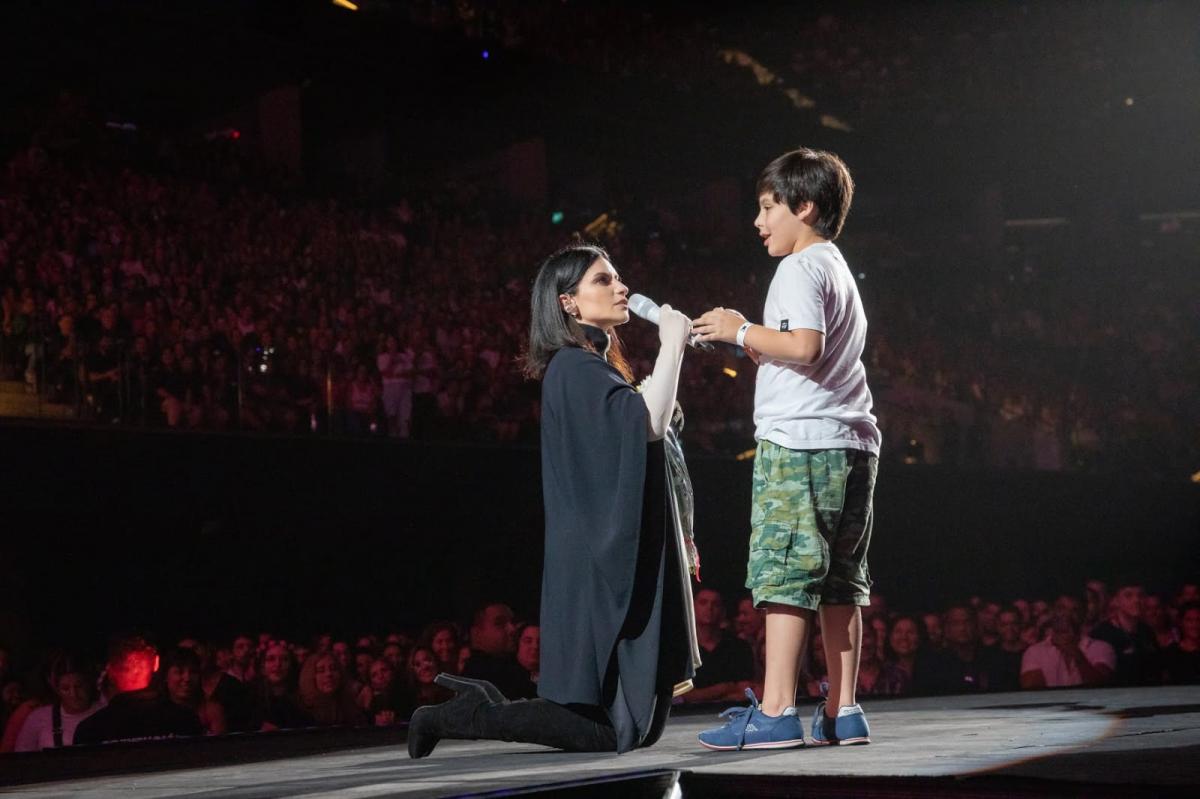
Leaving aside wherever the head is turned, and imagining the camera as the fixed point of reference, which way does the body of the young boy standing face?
to the viewer's left

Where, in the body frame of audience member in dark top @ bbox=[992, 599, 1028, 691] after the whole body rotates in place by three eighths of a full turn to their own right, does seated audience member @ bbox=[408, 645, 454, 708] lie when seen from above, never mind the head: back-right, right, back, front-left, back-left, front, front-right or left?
left

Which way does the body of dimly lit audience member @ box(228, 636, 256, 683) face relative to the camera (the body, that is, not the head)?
toward the camera

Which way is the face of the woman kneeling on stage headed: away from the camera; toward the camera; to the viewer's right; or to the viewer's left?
to the viewer's right

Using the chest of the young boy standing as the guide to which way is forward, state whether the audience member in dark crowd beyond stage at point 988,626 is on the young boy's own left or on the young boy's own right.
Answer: on the young boy's own right

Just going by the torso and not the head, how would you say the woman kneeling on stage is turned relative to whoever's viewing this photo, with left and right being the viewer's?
facing to the right of the viewer

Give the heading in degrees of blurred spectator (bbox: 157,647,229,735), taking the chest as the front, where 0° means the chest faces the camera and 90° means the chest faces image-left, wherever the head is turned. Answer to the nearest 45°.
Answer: approximately 0°

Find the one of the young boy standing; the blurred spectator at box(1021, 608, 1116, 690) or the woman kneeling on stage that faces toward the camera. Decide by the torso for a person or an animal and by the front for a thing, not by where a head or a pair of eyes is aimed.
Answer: the blurred spectator

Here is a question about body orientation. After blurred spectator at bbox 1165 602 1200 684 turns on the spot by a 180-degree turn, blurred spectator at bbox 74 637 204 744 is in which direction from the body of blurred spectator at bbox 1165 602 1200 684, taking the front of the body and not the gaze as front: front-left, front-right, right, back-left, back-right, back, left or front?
back-left

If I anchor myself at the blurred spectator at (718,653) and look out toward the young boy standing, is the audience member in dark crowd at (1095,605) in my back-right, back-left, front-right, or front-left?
back-left

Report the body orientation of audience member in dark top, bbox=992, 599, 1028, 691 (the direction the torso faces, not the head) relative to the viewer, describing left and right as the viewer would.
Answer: facing the viewer

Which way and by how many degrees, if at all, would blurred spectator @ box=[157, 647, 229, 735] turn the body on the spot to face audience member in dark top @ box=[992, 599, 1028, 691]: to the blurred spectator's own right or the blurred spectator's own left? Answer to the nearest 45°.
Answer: approximately 90° to the blurred spectator's own left

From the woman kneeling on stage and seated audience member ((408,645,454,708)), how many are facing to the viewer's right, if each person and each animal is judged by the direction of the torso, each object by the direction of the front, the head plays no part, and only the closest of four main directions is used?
1

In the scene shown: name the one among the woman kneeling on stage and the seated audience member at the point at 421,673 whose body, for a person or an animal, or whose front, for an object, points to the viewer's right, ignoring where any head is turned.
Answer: the woman kneeling on stage

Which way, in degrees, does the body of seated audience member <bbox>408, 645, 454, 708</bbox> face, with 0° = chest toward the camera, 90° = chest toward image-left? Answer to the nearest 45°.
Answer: approximately 0°

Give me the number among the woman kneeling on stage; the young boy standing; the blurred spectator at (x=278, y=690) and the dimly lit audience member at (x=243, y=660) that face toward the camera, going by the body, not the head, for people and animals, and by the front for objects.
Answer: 2
